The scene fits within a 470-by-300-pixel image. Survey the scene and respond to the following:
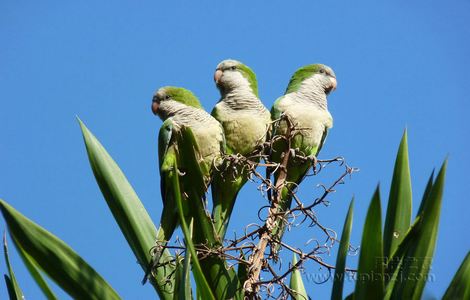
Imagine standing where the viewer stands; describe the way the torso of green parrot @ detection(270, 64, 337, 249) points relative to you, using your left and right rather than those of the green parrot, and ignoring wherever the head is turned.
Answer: facing the viewer and to the right of the viewer

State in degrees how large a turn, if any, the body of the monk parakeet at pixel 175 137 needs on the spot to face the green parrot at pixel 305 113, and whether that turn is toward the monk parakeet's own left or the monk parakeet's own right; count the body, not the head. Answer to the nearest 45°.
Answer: approximately 45° to the monk parakeet's own left

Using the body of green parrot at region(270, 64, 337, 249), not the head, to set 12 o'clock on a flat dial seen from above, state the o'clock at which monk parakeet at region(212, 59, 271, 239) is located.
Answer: The monk parakeet is roughly at 4 o'clock from the green parrot.

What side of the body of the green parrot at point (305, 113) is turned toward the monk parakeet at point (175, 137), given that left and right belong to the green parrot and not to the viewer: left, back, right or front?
right

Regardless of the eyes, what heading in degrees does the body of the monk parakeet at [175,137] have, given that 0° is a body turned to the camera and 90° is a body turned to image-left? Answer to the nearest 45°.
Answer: approximately 315°

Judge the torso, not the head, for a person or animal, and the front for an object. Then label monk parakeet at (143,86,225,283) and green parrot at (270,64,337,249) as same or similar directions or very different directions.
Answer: same or similar directions

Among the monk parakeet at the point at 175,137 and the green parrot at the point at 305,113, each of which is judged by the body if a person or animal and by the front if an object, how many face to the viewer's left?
0
